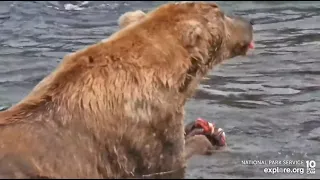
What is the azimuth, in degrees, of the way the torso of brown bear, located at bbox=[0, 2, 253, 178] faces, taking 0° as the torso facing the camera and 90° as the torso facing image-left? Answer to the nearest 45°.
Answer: approximately 270°
